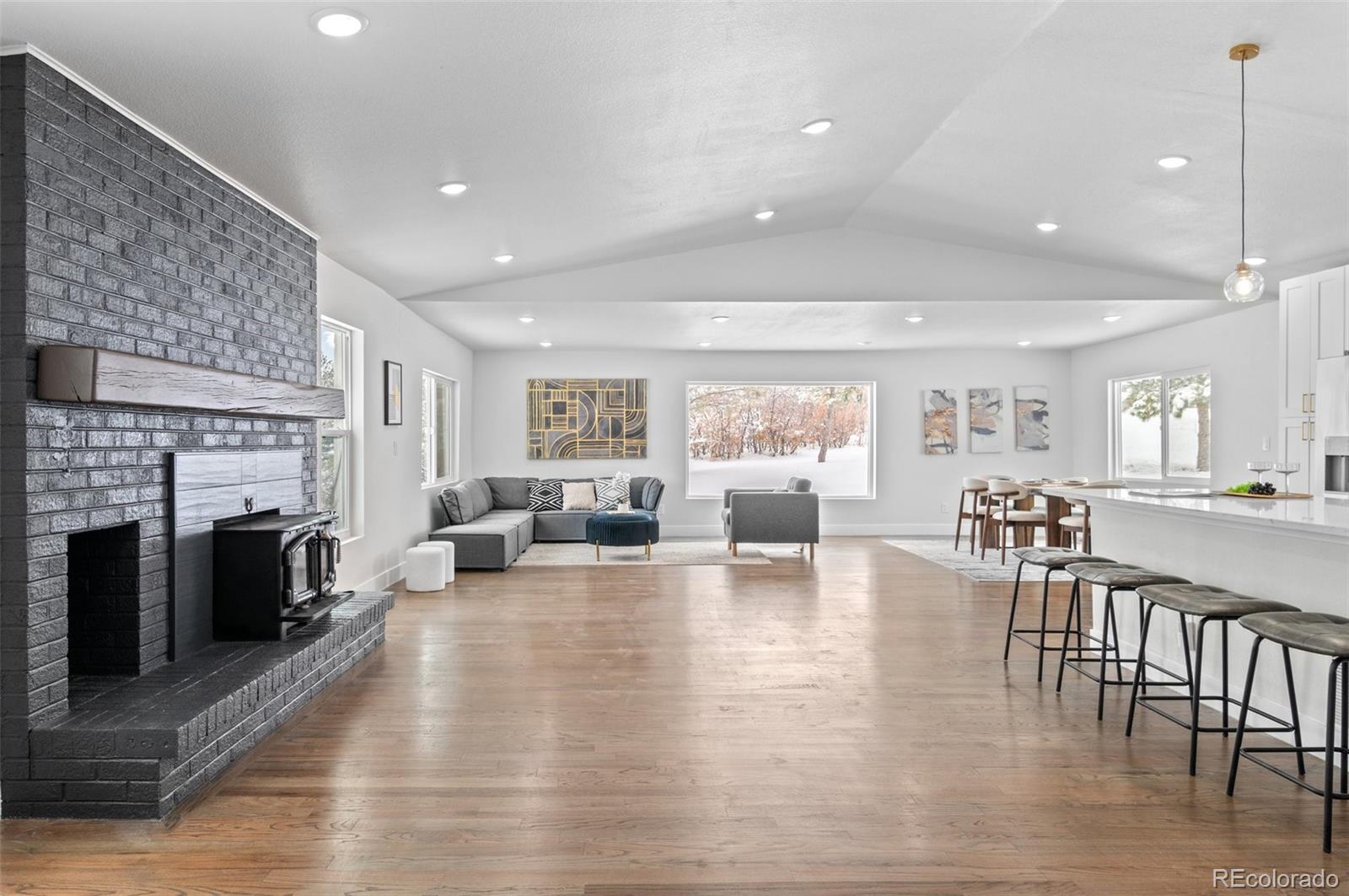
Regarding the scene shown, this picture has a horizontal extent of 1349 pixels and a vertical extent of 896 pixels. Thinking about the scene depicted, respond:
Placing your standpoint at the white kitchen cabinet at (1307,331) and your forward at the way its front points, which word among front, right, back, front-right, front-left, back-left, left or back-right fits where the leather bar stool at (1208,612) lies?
front-left

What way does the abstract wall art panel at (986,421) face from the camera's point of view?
toward the camera

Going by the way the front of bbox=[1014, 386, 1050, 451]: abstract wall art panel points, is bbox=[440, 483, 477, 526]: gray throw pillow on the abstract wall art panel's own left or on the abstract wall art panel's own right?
on the abstract wall art panel's own right

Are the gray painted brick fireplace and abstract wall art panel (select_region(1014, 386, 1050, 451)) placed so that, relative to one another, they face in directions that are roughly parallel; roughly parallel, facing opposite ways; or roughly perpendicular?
roughly perpendicular

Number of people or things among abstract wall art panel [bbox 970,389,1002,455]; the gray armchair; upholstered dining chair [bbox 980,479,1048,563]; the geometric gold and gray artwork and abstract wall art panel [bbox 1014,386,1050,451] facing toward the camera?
3

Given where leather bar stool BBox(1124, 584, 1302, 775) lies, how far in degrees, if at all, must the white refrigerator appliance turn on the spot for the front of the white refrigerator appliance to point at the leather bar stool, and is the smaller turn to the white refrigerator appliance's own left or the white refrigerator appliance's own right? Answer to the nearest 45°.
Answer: approximately 45° to the white refrigerator appliance's own left

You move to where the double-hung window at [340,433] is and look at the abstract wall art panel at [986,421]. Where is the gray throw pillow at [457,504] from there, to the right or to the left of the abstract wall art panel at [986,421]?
left

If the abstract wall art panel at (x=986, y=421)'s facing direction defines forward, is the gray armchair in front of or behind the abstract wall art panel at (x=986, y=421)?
in front

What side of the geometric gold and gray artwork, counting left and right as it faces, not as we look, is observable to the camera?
front

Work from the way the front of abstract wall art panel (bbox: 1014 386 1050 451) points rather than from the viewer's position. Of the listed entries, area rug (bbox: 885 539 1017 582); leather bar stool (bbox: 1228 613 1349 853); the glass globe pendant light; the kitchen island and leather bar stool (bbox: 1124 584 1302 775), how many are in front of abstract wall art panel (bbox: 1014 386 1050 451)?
5

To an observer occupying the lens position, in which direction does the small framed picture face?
facing the viewer and to the right of the viewer

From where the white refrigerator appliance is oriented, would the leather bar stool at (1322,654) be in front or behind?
in front

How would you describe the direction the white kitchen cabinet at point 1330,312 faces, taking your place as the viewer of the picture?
facing the viewer and to the left of the viewer

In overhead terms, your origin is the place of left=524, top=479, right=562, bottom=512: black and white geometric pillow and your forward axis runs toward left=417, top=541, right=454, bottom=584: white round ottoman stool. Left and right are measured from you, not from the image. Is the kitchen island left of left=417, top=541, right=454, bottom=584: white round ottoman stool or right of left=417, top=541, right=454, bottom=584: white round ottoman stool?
left

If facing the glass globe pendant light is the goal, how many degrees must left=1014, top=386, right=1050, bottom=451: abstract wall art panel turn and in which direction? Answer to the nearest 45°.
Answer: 0° — it already faces it

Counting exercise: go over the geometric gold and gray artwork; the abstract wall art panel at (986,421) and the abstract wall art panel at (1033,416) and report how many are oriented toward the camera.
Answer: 3

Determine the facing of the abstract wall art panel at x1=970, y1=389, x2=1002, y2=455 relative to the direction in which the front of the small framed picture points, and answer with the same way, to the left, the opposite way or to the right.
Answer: to the right
